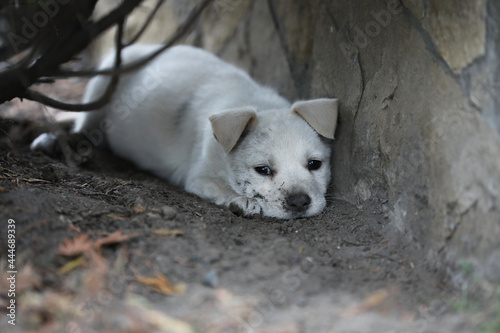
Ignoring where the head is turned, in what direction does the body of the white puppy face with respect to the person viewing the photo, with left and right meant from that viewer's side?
facing the viewer and to the right of the viewer

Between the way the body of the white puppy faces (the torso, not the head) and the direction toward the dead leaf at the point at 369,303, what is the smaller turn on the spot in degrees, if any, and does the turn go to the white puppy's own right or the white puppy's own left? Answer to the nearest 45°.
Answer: approximately 45° to the white puppy's own right

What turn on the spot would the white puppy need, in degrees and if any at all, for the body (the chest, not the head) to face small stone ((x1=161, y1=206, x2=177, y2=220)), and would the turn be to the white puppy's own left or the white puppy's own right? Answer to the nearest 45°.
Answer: approximately 45° to the white puppy's own right

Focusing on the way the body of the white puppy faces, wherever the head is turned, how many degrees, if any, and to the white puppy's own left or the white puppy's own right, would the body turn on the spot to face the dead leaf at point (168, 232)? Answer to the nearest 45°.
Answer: approximately 45° to the white puppy's own right

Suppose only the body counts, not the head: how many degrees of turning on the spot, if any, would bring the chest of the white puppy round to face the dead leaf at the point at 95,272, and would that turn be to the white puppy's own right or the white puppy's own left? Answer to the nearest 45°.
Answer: approximately 45° to the white puppy's own right

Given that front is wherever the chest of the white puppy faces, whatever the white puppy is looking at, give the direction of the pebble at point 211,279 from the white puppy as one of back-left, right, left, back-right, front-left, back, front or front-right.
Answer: front-right

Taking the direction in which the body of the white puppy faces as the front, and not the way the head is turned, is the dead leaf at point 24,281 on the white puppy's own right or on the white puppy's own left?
on the white puppy's own right
